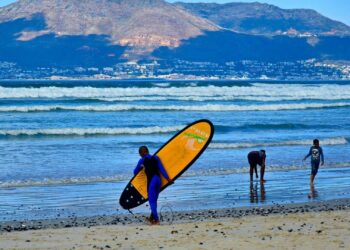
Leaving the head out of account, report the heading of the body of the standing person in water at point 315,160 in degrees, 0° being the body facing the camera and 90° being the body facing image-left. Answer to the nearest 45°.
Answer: approximately 0°

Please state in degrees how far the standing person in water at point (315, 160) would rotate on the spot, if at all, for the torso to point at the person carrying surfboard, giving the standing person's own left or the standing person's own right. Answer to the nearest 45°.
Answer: approximately 45° to the standing person's own right
